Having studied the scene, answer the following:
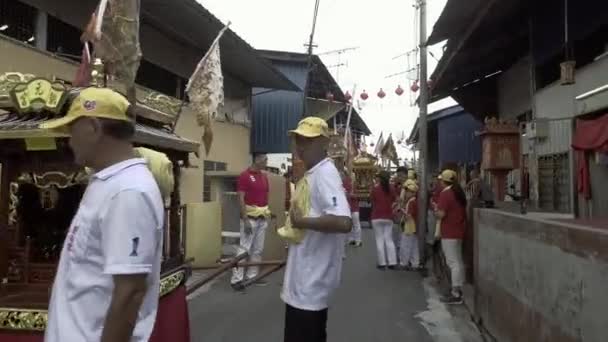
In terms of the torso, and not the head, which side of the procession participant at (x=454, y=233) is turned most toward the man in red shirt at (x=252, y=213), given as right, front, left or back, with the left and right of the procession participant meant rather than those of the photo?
front

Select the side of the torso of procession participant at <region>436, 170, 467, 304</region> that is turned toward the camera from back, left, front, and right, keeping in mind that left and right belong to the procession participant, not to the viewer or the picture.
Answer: left

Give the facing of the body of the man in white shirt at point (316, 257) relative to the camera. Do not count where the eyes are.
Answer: to the viewer's left

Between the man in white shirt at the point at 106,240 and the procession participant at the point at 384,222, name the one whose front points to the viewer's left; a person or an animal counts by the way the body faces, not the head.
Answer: the man in white shirt

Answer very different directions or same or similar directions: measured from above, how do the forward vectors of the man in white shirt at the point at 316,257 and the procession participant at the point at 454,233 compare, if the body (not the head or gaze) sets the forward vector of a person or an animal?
same or similar directions
